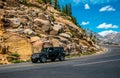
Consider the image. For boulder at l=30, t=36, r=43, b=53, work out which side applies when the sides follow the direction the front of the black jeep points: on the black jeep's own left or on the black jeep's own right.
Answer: on the black jeep's own right

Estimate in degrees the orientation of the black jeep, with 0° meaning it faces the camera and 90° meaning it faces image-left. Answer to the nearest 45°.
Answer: approximately 45°
